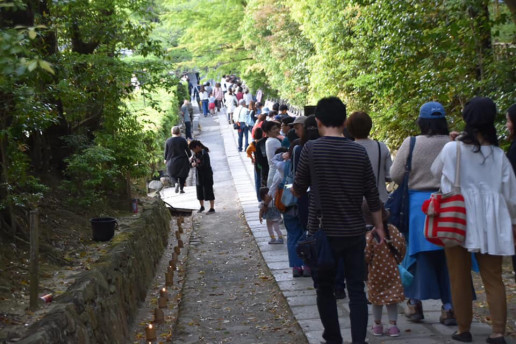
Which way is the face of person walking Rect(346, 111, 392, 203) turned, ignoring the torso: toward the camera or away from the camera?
away from the camera

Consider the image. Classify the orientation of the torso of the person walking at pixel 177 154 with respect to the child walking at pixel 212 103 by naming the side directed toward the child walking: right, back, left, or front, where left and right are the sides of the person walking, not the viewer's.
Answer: front

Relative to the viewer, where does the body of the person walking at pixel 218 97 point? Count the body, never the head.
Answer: away from the camera

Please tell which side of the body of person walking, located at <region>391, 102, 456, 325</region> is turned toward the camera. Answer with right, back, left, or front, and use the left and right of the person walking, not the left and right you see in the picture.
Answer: back

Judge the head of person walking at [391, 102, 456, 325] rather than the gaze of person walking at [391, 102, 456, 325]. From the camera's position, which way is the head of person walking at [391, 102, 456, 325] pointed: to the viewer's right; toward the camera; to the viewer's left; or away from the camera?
away from the camera

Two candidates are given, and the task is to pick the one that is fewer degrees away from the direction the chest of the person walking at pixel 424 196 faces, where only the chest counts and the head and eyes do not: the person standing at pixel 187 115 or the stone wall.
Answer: the person standing

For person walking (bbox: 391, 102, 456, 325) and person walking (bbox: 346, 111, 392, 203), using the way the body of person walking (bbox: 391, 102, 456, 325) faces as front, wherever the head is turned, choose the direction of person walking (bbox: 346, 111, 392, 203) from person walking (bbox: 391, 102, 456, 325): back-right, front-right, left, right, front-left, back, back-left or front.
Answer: front-left

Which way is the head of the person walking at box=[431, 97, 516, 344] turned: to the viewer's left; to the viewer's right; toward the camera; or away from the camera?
away from the camera

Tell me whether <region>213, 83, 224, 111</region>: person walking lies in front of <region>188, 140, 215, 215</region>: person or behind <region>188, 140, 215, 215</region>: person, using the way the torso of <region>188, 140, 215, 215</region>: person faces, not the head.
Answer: behind
